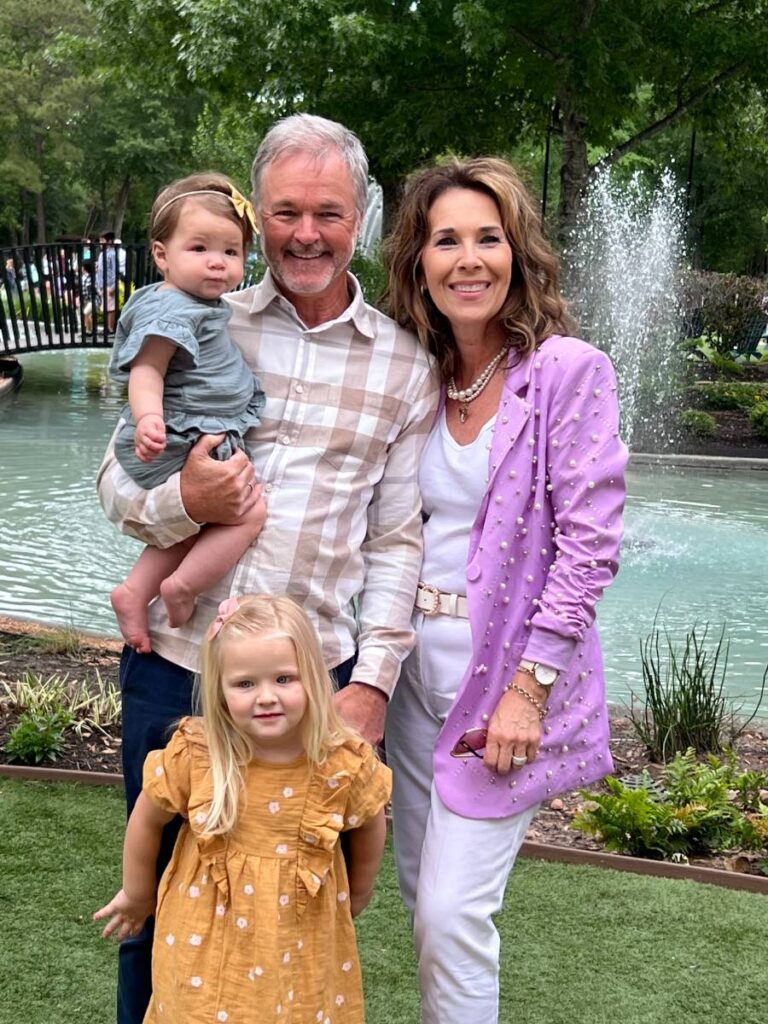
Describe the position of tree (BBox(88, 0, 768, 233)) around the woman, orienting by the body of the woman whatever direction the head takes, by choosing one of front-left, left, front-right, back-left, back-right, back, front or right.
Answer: back-right

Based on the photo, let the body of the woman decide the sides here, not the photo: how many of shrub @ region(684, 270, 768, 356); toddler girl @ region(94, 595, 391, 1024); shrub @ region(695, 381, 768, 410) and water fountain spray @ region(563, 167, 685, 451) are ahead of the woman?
1

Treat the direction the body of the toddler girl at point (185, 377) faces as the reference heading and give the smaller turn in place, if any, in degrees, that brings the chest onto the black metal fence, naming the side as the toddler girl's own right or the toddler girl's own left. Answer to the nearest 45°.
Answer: approximately 135° to the toddler girl's own left

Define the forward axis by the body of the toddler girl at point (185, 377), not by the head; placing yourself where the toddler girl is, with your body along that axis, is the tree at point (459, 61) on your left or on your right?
on your left

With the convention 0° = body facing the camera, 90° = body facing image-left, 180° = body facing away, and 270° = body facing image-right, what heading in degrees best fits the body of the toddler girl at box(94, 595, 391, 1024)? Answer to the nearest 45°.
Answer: approximately 0°

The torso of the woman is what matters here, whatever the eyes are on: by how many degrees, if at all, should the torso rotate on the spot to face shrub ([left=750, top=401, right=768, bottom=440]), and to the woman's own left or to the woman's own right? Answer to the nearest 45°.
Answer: approximately 135° to the woman's own right

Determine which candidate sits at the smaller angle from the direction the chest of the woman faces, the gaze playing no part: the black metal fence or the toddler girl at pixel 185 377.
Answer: the toddler girl

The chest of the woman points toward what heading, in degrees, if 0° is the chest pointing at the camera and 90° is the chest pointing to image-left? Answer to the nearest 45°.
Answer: approximately 45°

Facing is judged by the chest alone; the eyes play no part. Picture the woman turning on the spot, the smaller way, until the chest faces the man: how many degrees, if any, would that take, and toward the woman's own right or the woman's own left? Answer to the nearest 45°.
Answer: approximately 45° to the woman's own right

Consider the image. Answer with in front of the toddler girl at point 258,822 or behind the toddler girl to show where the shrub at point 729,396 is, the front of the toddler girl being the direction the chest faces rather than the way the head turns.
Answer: behind

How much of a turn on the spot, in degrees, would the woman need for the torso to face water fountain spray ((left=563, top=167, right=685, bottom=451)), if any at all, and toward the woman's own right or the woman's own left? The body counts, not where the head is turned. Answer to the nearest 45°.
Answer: approximately 135° to the woman's own right
